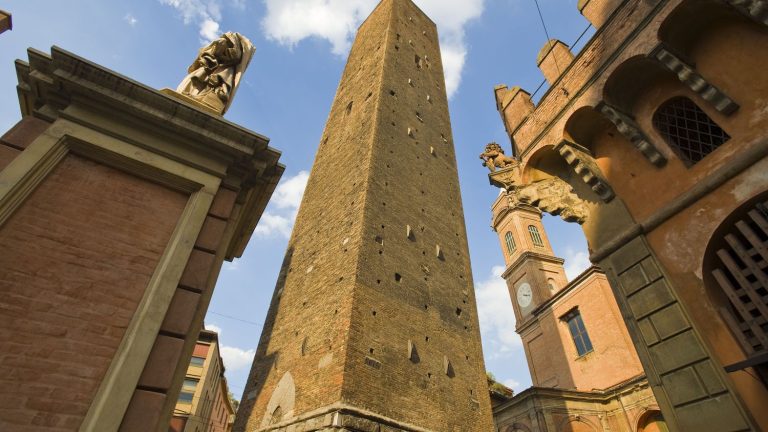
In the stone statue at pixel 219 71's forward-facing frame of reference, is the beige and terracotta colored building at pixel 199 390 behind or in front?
behind

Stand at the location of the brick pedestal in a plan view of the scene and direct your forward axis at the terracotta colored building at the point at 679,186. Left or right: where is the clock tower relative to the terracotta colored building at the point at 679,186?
left
